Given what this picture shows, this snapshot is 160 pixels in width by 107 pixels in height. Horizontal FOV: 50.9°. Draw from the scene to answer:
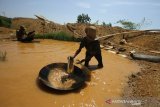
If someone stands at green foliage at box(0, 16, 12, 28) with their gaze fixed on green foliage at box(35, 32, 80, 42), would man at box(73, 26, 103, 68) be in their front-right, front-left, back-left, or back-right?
front-right

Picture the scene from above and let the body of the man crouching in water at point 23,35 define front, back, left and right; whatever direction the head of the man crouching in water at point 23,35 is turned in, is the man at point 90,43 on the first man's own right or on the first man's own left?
on the first man's own right

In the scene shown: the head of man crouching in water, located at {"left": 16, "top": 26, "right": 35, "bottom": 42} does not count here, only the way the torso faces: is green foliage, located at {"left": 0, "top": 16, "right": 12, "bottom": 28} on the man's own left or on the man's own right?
on the man's own left

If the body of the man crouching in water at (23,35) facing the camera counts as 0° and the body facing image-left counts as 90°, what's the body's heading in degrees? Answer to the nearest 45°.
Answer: approximately 270°

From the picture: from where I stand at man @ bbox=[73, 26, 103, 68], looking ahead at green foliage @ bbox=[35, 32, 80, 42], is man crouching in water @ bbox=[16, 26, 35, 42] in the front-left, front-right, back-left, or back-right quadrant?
front-left

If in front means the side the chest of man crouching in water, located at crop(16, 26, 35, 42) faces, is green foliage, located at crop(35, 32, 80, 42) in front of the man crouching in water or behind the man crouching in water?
in front
